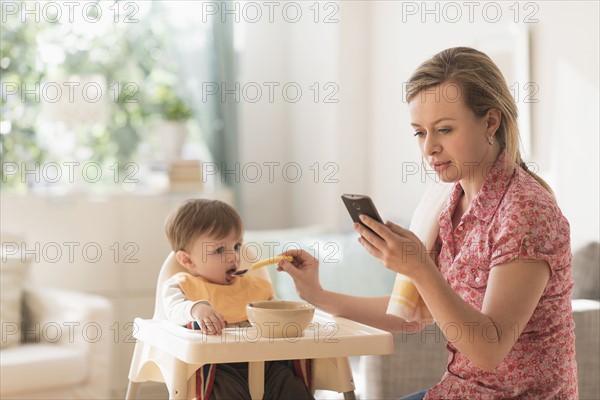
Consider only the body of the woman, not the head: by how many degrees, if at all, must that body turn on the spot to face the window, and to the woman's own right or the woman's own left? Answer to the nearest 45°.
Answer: approximately 90° to the woman's own right

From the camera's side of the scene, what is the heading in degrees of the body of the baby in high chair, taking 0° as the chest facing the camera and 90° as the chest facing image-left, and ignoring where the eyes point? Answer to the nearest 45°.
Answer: approximately 315°

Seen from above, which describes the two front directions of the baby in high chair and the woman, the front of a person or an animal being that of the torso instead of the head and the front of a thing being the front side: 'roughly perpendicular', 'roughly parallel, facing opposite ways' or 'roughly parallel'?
roughly perpendicular

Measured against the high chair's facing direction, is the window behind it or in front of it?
behind

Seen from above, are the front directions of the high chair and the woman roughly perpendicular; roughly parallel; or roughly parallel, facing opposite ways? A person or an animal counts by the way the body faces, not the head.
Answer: roughly perpendicular

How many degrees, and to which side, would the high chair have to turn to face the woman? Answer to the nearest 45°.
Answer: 0° — it already faces them

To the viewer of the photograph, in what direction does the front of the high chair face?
facing the viewer and to the right of the viewer

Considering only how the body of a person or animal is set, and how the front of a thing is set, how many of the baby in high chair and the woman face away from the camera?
0

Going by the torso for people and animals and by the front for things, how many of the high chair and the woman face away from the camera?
0
